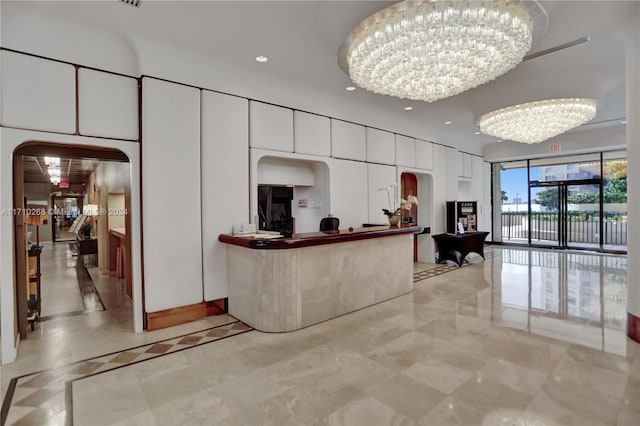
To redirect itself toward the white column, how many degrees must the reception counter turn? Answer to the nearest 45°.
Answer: approximately 45° to its left

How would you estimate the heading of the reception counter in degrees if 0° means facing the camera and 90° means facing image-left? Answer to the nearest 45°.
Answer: approximately 315°

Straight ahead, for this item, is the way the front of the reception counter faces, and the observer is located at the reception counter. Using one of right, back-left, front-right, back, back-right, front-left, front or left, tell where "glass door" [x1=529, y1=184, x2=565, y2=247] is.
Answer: left

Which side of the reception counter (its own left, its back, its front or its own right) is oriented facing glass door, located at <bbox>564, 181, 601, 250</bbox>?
left

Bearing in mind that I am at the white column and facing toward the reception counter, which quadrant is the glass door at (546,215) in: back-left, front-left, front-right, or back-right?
back-right

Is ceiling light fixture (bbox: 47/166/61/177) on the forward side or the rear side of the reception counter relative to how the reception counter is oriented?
on the rear side

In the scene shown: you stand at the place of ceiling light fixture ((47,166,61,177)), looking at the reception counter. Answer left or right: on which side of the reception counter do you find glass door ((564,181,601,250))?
left
